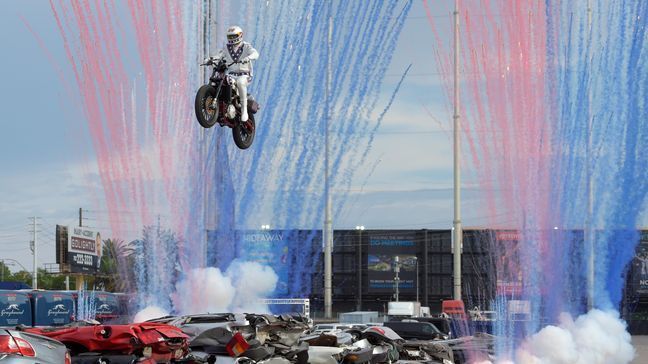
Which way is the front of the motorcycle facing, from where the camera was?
facing the viewer and to the left of the viewer

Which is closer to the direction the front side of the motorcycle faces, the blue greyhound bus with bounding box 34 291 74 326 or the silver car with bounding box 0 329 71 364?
the silver car

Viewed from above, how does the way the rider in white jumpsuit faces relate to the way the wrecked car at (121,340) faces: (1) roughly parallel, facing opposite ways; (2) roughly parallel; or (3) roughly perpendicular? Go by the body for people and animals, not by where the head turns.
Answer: roughly perpendicular

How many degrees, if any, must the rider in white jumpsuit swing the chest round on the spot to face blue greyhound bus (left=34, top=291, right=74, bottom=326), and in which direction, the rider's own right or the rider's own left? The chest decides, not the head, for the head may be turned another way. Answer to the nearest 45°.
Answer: approximately 135° to the rider's own right

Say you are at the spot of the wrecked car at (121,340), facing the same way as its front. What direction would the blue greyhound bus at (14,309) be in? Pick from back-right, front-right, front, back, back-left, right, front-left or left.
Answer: back-left

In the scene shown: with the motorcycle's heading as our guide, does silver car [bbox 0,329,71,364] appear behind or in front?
in front

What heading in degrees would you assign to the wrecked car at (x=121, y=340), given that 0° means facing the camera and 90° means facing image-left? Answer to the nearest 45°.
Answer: approximately 315°

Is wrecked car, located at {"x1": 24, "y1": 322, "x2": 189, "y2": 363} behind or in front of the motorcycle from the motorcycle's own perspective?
in front
